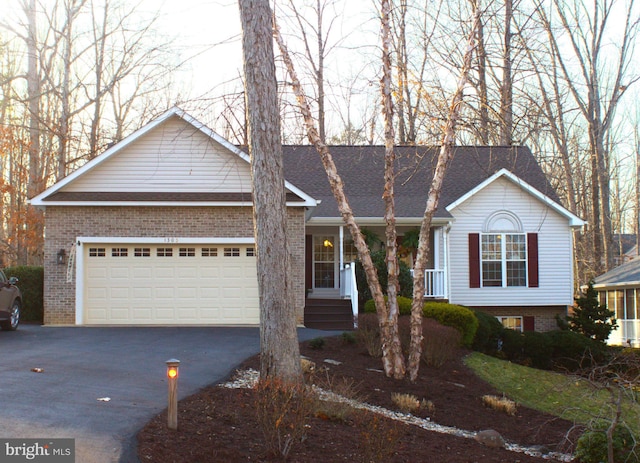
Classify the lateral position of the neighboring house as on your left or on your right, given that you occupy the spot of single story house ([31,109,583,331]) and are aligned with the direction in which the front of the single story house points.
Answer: on your left

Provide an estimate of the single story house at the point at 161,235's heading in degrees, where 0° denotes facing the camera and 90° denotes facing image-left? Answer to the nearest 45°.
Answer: approximately 0°

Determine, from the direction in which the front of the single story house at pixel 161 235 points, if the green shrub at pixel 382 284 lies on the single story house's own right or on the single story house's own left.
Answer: on the single story house's own left

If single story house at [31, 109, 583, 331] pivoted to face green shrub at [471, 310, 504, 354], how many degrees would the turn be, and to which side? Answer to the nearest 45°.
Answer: approximately 90° to its left

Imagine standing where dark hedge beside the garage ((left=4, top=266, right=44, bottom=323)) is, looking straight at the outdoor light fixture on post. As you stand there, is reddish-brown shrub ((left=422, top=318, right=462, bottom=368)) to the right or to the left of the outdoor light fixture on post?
left

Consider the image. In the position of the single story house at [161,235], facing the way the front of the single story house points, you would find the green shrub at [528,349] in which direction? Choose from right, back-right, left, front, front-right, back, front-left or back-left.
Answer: left

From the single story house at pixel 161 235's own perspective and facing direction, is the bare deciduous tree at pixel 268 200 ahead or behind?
ahead

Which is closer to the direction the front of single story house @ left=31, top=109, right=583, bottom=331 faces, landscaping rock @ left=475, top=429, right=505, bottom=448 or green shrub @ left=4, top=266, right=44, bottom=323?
the landscaping rock

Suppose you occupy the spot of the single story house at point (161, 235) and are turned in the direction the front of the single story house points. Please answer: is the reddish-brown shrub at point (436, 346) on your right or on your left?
on your left

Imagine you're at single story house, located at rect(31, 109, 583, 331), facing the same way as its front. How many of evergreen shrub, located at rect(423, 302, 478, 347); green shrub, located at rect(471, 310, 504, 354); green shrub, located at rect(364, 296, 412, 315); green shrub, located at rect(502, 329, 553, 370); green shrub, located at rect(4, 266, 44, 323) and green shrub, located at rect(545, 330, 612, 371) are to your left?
5
